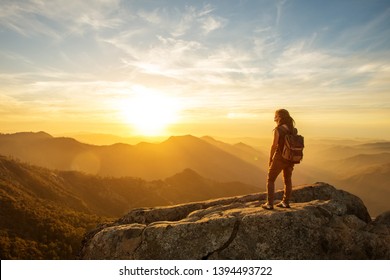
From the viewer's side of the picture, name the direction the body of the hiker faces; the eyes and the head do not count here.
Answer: to the viewer's left
